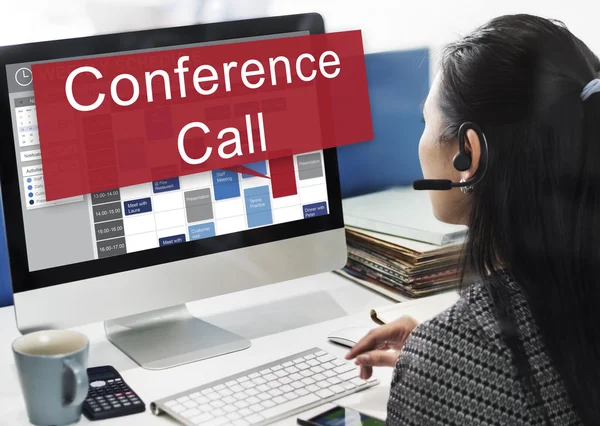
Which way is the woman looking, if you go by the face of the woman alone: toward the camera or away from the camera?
away from the camera

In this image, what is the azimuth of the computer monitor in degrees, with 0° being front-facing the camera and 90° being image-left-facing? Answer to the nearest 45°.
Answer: approximately 315°

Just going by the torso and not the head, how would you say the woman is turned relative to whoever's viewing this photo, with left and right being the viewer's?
facing away from the viewer and to the left of the viewer

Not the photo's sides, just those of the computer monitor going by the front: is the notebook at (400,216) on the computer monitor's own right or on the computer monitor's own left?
on the computer monitor's own left
